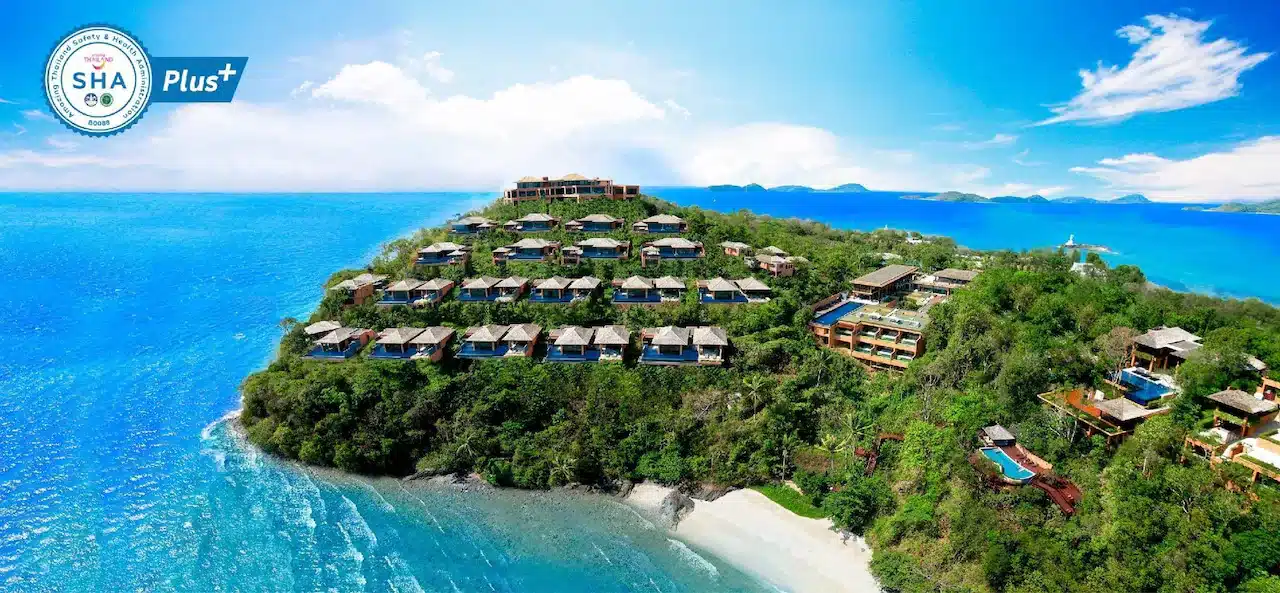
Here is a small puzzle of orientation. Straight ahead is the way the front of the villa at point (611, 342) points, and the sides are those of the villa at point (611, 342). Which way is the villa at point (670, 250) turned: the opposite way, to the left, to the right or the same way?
the same way

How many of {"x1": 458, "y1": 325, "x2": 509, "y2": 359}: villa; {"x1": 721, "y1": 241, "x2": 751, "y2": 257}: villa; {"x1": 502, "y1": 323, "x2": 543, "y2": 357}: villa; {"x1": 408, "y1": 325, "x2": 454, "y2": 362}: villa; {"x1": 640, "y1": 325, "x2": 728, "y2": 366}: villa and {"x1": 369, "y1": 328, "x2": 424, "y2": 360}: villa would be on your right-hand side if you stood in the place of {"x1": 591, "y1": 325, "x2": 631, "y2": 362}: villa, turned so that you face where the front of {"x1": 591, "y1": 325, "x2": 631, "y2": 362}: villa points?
4

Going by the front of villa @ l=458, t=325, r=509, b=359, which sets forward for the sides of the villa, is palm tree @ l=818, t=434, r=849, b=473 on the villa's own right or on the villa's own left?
on the villa's own left

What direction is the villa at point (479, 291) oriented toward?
toward the camera

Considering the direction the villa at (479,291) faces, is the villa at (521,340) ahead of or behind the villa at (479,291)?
ahead

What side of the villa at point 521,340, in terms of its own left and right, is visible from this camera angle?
front

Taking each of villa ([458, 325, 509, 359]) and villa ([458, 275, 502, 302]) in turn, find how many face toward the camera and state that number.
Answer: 2

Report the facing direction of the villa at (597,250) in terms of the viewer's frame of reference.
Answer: facing the viewer

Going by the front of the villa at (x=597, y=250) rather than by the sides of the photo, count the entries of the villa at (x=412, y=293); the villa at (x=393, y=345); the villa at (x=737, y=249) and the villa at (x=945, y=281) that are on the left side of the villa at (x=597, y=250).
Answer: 2

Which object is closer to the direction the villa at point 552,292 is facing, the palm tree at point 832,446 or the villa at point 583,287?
the palm tree

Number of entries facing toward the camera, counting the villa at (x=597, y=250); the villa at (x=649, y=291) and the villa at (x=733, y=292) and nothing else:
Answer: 3

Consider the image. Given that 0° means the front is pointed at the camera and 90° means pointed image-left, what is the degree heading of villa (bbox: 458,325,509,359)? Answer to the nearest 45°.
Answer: approximately 0°

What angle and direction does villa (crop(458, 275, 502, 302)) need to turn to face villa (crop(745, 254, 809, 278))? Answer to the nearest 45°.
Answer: approximately 90° to its left

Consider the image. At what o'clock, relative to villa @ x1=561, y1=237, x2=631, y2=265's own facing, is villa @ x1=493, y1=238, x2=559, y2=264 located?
villa @ x1=493, y1=238, x2=559, y2=264 is roughly at 3 o'clock from villa @ x1=561, y1=237, x2=631, y2=265.

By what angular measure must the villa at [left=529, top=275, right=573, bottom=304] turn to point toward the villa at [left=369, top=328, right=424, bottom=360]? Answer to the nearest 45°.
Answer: approximately 45° to its right

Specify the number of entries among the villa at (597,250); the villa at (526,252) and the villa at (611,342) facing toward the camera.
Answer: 3

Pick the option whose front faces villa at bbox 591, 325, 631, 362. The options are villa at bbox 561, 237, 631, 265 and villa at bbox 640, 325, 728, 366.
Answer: villa at bbox 561, 237, 631, 265

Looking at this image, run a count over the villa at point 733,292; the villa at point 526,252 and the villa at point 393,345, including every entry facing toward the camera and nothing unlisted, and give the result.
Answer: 3
